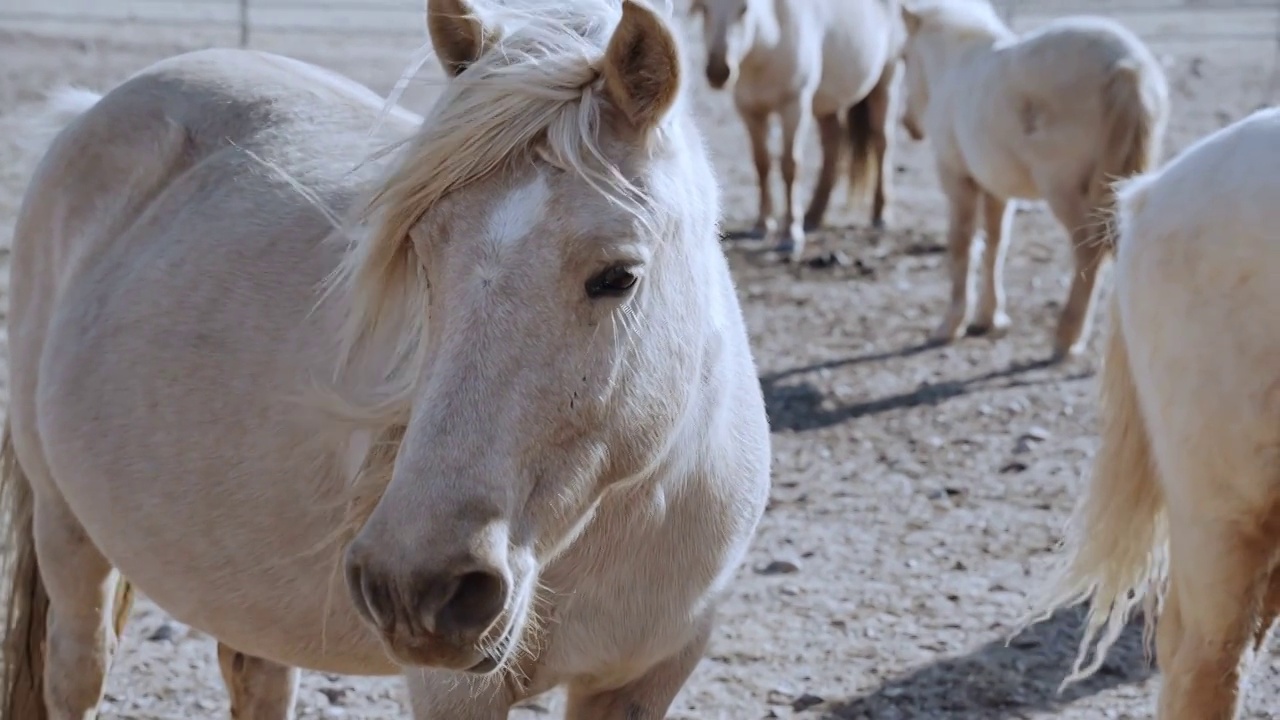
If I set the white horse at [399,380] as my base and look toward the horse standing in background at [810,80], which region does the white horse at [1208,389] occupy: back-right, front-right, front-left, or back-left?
front-right

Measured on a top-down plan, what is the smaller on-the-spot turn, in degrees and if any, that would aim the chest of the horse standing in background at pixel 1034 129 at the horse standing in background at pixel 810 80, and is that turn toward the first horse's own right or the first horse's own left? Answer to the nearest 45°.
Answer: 0° — it already faces it

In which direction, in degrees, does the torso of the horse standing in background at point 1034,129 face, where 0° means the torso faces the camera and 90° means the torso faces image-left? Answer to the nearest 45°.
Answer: approximately 135°

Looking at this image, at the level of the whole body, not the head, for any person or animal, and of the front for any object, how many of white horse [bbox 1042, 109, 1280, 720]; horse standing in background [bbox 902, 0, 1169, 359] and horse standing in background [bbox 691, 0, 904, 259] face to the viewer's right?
1

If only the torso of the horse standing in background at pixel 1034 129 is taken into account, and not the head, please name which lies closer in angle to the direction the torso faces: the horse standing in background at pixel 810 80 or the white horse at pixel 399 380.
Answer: the horse standing in background

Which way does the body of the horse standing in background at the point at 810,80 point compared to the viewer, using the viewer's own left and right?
facing the viewer and to the left of the viewer

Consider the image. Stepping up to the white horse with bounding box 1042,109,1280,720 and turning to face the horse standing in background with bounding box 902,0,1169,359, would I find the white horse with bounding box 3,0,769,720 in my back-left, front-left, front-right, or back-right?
back-left

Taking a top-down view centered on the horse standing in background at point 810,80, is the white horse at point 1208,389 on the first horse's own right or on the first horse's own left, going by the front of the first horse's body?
on the first horse's own left

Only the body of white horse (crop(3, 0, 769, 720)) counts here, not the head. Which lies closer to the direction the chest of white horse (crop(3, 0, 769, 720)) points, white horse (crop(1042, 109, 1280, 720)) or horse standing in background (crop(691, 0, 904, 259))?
the white horse

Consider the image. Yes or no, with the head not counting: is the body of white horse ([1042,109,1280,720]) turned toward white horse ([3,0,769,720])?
no

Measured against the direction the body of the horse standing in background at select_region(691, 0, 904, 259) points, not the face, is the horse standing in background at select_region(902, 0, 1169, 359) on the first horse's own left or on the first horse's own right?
on the first horse's own left

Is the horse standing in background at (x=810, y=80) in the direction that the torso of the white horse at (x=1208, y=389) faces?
no

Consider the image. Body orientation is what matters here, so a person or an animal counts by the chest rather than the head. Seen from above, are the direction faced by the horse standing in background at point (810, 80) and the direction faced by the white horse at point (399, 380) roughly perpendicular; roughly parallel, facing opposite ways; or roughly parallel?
roughly perpendicular

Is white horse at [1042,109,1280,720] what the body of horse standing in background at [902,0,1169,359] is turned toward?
no
